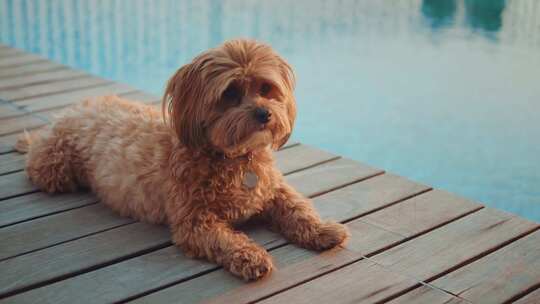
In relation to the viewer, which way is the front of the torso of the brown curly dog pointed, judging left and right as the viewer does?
facing the viewer and to the right of the viewer
